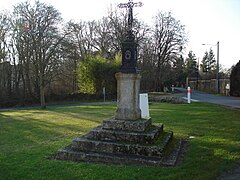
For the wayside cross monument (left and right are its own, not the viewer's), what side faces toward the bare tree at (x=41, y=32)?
back

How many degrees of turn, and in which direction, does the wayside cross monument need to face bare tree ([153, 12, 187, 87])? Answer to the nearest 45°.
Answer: approximately 180°

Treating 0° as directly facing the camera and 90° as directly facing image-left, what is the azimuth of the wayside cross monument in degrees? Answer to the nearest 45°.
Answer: approximately 0°
